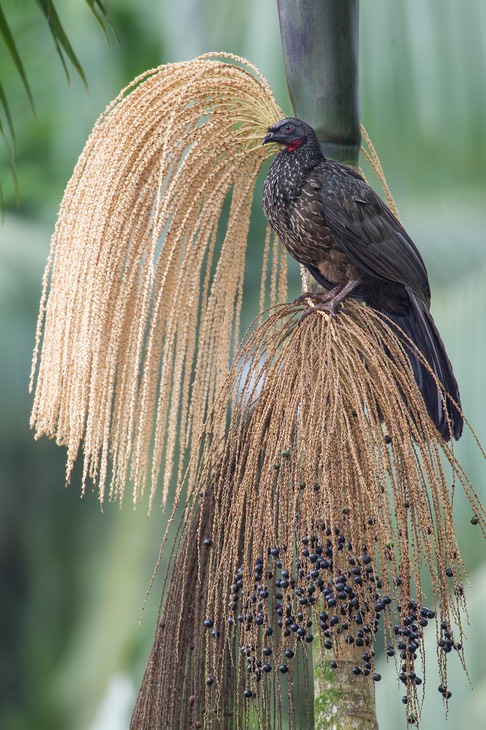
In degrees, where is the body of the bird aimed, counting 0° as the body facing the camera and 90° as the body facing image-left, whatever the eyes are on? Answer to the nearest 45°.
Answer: approximately 90°
